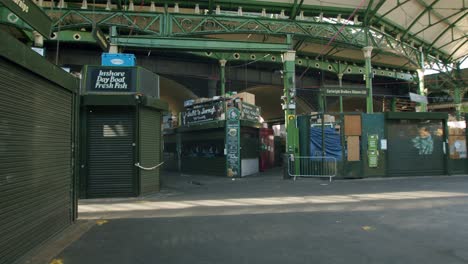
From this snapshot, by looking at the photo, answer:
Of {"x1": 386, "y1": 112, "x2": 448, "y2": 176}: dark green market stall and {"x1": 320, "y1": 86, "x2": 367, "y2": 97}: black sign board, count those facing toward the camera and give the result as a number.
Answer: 2

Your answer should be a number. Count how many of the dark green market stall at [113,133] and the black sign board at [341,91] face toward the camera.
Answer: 2

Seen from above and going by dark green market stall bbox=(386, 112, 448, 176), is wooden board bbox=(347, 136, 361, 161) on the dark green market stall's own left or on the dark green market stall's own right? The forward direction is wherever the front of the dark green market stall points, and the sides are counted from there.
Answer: on the dark green market stall's own right

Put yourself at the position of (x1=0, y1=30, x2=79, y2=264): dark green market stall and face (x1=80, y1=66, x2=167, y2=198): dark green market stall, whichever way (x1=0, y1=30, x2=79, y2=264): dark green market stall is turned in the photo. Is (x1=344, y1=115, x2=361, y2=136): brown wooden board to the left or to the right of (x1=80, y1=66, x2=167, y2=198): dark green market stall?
right

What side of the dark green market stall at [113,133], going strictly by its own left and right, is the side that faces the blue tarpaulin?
left

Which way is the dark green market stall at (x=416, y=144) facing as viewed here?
toward the camera

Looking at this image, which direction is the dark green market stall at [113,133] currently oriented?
toward the camera

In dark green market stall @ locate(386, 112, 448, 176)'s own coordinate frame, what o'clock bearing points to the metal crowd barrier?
The metal crowd barrier is roughly at 2 o'clock from the dark green market stall.

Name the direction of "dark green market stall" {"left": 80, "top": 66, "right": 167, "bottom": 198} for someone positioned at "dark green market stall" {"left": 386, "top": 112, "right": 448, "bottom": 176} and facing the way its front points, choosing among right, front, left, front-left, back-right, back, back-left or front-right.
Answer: front-right

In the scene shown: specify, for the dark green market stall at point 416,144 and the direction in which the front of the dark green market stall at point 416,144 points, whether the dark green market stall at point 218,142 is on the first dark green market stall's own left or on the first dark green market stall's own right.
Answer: on the first dark green market stall's own right

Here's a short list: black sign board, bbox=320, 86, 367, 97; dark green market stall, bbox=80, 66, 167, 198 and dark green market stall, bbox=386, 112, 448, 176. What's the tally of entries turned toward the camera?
3

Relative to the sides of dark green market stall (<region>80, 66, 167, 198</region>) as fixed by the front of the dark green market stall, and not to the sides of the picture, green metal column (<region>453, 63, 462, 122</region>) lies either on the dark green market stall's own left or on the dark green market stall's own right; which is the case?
on the dark green market stall's own left

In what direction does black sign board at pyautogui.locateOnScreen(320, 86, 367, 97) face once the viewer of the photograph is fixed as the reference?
facing the viewer

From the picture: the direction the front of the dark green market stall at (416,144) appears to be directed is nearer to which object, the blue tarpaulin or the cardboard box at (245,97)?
the blue tarpaulin
